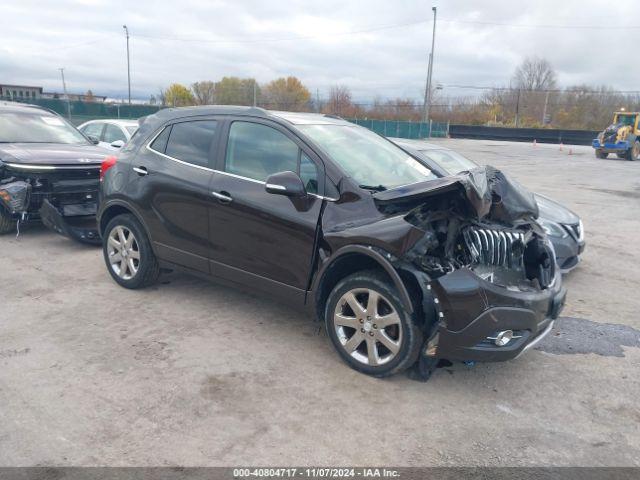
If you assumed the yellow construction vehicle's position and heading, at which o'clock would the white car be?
The white car is roughly at 11 o'clock from the yellow construction vehicle.

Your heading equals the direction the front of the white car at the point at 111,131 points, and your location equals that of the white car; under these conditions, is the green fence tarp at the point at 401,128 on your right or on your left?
on your left

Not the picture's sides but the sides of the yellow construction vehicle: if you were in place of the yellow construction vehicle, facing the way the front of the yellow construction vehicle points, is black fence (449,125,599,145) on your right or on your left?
on your right

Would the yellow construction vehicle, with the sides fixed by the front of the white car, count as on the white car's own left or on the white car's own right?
on the white car's own left

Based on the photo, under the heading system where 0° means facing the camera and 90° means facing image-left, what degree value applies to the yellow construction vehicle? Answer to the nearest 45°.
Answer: approximately 45°

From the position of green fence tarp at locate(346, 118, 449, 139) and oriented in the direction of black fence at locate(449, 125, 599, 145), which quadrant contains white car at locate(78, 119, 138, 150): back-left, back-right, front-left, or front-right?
back-right

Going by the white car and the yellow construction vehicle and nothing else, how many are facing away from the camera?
0

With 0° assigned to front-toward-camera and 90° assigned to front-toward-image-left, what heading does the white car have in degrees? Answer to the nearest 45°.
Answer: approximately 315°

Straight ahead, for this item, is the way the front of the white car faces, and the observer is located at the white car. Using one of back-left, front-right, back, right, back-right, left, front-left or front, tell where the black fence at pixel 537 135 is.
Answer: left
